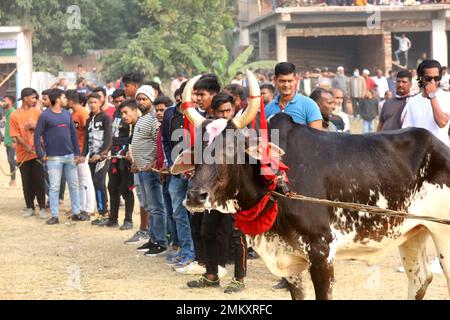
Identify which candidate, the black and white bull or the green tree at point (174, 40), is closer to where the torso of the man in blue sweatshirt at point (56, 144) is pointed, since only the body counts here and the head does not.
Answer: the black and white bull

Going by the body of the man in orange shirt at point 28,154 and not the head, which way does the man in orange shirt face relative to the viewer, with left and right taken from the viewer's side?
facing the viewer and to the right of the viewer

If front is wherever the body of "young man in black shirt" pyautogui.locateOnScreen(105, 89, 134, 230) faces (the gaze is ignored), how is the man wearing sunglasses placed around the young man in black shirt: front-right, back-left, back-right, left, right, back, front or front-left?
left

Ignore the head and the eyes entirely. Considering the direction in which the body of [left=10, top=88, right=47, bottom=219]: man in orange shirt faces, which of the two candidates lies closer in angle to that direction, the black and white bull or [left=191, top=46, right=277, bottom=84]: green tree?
the black and white bull

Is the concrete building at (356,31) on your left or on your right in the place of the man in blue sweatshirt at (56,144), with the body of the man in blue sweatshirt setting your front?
on your left

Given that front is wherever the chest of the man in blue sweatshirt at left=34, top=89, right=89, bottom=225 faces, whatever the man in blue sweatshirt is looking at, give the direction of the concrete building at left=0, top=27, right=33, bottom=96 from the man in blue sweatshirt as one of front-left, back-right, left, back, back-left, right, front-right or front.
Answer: back-left

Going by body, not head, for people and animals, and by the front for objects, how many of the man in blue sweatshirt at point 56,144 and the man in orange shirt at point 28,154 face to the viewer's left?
0

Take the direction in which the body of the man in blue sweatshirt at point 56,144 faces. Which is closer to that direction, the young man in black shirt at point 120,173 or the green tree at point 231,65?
the young man in black shirt

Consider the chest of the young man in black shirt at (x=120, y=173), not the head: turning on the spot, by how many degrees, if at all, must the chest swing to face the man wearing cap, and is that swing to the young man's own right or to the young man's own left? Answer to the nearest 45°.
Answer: approximately 45° to the young man's own left

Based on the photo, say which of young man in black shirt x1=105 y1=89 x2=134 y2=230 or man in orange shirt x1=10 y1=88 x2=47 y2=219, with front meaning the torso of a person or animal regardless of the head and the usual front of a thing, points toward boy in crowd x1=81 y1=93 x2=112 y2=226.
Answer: the man in orange shirt

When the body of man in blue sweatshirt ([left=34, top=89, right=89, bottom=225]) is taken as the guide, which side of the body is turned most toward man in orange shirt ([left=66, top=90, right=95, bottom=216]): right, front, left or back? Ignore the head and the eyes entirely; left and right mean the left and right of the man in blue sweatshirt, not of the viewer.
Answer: left

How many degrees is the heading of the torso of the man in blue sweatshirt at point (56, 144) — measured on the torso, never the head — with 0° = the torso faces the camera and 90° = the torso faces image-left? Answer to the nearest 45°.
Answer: approximately 315°
